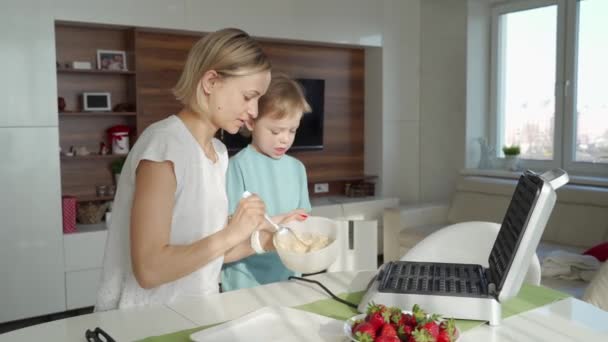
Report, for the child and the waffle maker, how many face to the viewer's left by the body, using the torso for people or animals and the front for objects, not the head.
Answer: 1

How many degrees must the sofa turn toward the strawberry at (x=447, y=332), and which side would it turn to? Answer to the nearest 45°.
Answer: approximately 45° to its left

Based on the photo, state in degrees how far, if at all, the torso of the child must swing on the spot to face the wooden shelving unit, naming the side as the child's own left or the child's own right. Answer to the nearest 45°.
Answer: approximately 180°

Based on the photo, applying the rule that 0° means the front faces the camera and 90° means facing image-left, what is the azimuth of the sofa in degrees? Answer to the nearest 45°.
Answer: approximately 45°

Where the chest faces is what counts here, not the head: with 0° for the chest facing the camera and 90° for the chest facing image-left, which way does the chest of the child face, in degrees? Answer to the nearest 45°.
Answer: approximately 315°

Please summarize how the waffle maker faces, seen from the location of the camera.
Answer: facing to the left of the viewer

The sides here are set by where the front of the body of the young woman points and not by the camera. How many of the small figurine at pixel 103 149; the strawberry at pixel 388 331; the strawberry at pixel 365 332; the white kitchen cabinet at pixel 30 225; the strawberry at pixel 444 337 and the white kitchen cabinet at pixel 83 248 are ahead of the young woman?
3

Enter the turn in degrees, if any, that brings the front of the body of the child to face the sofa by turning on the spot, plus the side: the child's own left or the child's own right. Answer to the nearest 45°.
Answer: approximately 90° to the child's own left
